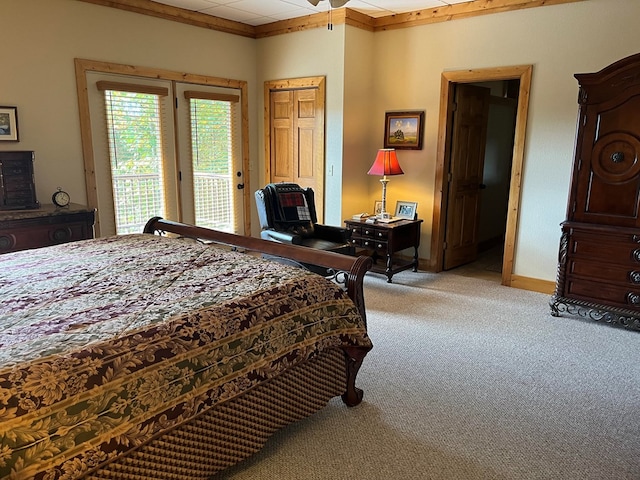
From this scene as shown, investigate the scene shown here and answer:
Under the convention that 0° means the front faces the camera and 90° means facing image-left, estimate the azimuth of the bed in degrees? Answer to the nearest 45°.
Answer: approximately 225°

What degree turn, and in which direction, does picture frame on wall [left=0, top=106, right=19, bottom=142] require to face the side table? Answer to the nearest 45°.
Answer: approximately 45° to its left

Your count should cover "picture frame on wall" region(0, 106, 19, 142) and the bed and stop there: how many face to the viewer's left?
0

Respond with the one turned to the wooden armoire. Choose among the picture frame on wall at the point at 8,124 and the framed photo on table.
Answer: the picture frame on wall

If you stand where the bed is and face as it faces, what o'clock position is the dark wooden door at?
The dark wooden door is roughly at 12 o'clock from the bed.

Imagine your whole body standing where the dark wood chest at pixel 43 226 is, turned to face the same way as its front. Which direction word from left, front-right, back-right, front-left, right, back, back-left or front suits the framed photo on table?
front-left

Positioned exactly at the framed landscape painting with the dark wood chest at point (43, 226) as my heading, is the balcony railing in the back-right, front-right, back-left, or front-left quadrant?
front-right

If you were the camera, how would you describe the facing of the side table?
facing the viewer and to the left of the viewer

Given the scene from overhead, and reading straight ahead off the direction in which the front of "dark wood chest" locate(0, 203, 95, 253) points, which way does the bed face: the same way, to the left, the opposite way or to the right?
to the left

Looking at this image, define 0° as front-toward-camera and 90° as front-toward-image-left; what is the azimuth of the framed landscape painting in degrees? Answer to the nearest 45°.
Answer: approximately 45°

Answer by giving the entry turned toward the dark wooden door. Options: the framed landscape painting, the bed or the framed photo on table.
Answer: the bed

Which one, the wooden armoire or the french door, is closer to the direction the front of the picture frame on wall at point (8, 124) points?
the wooden armoire

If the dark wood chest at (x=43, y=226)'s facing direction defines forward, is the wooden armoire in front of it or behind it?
in front

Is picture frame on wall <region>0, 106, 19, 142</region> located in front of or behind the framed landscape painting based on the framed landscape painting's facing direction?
in front

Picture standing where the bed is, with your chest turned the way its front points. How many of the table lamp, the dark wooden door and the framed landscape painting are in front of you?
3
